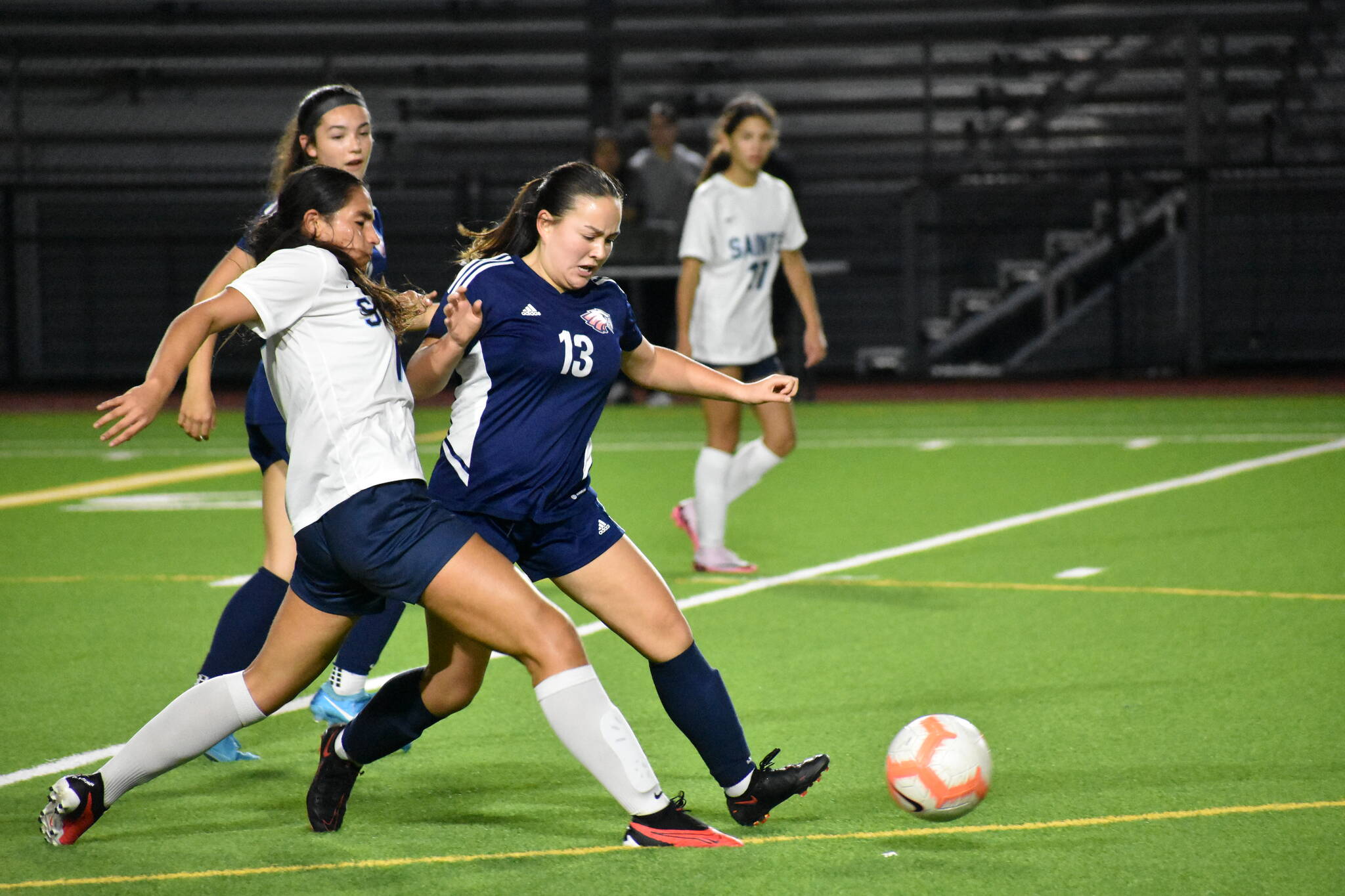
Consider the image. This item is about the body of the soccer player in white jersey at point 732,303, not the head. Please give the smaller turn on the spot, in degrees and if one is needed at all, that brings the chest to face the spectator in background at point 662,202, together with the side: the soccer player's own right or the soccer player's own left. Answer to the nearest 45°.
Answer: approximately 135° to the soccer player's own left

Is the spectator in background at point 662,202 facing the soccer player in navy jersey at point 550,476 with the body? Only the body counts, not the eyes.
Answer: yes

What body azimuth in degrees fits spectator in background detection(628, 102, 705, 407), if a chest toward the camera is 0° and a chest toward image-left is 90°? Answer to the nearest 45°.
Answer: approximately 0°

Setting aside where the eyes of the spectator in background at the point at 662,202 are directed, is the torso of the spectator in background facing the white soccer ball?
yes

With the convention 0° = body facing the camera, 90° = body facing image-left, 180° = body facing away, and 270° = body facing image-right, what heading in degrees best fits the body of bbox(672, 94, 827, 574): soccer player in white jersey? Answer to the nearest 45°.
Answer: approximately 315°

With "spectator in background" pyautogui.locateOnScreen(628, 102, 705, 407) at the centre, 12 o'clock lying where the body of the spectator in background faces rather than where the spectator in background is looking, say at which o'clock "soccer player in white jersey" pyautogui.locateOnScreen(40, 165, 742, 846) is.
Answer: The soccer player in white jersey is roughly at 12 o'clock from the spectator in background.
